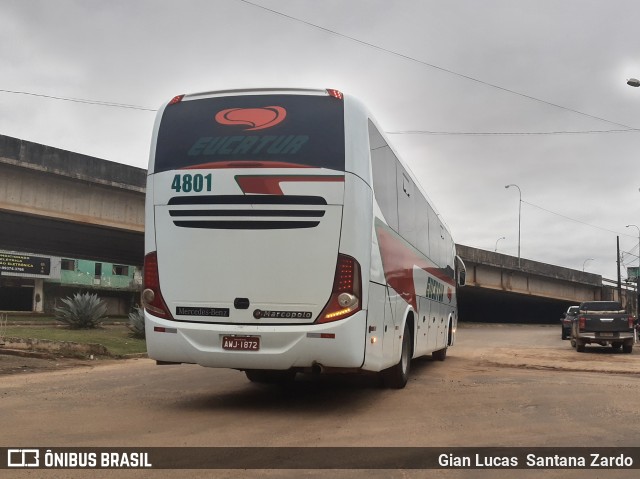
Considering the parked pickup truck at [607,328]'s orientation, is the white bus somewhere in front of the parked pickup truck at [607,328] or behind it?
behind

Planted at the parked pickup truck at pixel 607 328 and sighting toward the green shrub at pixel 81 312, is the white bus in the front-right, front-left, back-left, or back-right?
front-left

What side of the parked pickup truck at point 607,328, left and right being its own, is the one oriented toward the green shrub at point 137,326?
left

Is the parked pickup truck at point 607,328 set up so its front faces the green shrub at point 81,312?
no

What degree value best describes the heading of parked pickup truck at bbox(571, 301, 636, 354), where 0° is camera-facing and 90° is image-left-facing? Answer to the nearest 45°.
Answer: approximately 180°
